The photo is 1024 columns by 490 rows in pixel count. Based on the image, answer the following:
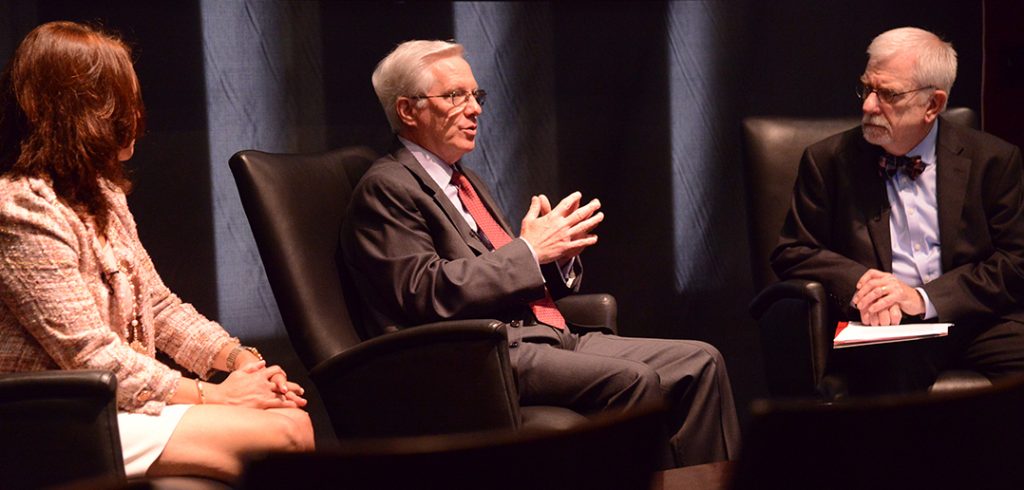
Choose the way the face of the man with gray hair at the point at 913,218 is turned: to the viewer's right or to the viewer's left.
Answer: to the viewer's left

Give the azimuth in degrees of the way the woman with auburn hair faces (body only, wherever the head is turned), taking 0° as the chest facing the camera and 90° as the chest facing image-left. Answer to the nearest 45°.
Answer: approximately 315°

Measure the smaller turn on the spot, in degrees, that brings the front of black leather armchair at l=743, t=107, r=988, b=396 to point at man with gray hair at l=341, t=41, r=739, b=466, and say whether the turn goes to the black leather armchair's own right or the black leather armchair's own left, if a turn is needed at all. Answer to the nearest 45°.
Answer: approximately 90° to the black leather armchair's own right

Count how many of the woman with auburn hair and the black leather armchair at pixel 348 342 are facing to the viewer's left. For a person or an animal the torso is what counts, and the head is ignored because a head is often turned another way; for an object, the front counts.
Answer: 0

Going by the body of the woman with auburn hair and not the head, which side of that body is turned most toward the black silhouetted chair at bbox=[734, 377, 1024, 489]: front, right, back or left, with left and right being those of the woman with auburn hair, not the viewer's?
front

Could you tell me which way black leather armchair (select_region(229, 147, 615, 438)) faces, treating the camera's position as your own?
facing the viewer and to the right of the viewer

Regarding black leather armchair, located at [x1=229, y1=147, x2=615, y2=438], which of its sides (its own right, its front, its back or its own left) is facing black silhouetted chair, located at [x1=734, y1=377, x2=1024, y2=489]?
front
